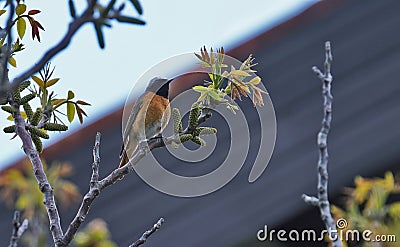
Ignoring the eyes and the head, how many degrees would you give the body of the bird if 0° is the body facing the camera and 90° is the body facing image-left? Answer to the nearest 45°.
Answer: approximately 270°
